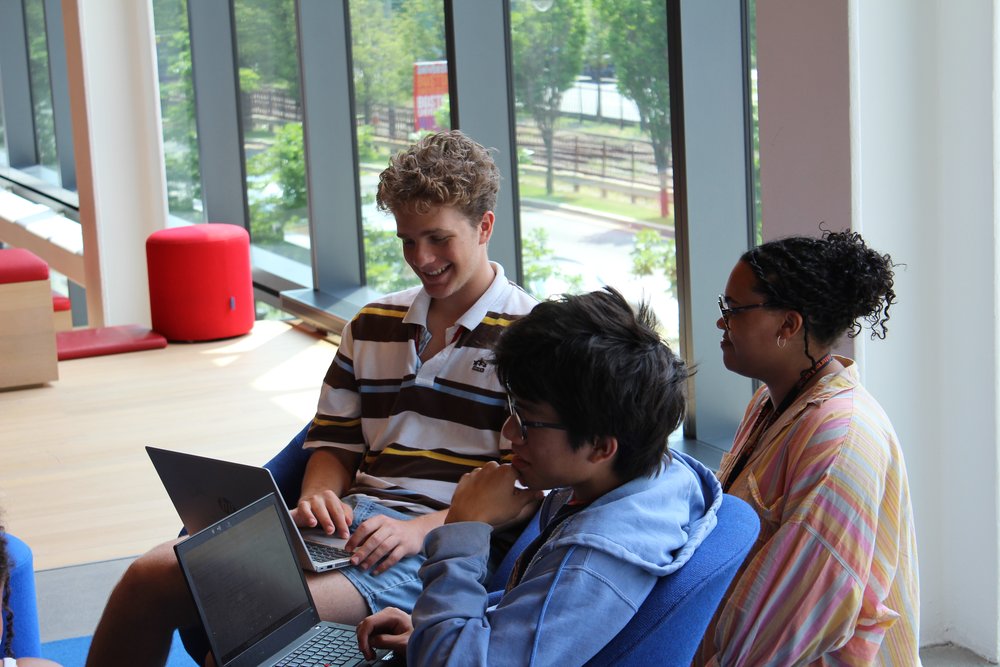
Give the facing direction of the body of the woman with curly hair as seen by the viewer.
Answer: to the viewer's left

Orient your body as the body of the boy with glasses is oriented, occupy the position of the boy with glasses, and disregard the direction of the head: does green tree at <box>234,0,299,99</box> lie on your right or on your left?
on your right

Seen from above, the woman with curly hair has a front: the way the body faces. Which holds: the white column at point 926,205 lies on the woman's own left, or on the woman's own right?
on the woman's own right

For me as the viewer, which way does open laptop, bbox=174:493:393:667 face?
facing the viewer and to the right of the viewer

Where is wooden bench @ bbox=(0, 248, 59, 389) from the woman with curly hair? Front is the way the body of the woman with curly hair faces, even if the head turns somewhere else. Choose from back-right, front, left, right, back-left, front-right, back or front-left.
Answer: front-right

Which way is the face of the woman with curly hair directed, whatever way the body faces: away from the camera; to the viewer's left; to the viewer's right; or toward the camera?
to the viewer's left

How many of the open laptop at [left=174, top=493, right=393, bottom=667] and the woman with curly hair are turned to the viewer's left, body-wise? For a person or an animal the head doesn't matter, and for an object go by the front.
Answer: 1

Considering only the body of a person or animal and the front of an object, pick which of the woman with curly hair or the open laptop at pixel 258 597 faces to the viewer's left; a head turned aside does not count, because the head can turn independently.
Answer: the woman with curly hair

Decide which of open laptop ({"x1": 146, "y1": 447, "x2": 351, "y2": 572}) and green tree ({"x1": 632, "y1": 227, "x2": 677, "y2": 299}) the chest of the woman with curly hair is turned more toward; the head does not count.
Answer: the open laptop

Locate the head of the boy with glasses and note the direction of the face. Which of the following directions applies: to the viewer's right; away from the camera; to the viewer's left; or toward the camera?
to the viewer's left

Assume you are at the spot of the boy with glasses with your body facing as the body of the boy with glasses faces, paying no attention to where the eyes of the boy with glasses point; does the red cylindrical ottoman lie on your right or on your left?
on your right

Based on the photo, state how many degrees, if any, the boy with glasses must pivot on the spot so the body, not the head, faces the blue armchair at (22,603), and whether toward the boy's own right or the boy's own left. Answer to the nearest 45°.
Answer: approximately 45° to the boy's own right

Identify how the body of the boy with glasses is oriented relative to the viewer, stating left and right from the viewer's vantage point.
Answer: facing to the left of the viewer

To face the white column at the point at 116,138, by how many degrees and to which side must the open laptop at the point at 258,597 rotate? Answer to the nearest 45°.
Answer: approximately 135° to its left
